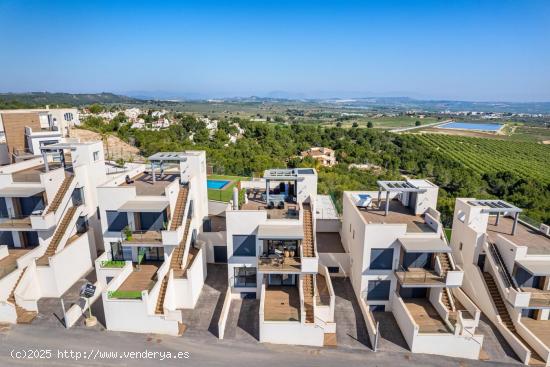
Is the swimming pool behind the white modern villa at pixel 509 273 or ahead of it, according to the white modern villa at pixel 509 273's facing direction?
behind

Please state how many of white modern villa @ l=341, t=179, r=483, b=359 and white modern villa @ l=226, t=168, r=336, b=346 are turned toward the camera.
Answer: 2

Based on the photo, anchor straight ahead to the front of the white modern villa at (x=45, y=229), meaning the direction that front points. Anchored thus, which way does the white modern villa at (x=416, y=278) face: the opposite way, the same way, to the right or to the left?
the same way

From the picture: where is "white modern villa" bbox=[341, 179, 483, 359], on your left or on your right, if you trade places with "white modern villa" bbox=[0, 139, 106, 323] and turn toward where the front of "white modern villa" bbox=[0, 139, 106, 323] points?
on your left

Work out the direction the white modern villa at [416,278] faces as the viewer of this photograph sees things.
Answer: facing the viewer

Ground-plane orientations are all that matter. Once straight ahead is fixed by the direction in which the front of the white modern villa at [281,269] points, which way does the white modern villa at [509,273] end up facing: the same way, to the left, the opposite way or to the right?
the same way

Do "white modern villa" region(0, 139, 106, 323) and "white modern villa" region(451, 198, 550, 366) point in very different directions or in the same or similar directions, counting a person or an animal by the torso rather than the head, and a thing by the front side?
same or similar directions

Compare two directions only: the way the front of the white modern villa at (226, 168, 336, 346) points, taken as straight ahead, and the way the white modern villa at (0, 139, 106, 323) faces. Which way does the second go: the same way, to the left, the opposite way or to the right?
the same way

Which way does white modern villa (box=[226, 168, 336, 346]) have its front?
toward the camera

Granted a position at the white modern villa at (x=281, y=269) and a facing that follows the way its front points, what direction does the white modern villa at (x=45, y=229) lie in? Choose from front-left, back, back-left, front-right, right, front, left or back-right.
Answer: right

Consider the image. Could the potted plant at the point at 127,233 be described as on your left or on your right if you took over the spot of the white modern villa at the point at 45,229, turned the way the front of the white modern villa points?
on your left

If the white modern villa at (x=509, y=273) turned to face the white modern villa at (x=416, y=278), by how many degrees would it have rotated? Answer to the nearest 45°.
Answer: approximately 90° to its right

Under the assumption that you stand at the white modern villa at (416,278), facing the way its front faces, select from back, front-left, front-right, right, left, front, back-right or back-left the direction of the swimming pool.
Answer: back-right
